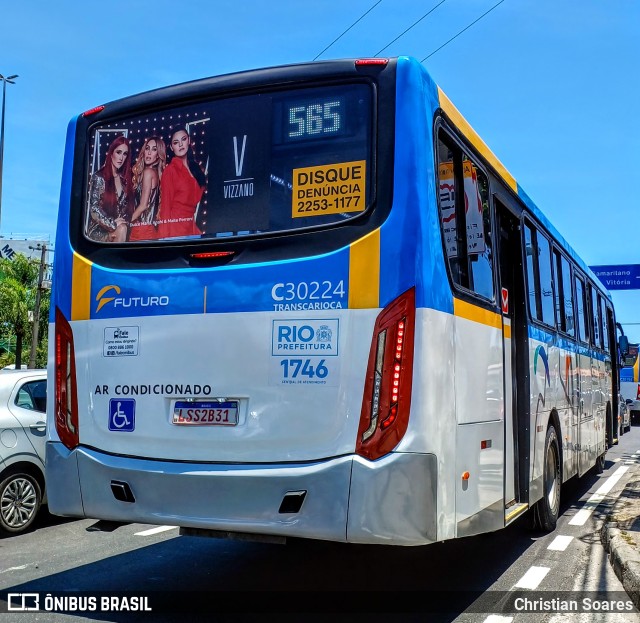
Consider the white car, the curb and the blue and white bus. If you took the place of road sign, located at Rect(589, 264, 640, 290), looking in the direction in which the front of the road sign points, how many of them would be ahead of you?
3

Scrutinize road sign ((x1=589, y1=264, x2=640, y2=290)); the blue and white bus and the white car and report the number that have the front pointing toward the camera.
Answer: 1

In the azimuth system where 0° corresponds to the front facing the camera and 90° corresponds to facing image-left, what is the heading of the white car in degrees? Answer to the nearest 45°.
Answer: approximately 225°

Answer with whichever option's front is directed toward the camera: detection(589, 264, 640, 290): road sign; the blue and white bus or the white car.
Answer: the road sign

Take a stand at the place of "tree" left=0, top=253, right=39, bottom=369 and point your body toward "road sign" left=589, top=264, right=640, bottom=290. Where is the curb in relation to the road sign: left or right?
right

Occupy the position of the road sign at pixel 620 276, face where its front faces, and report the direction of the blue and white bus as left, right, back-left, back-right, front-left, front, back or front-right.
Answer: front

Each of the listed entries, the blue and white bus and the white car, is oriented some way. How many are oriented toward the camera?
0

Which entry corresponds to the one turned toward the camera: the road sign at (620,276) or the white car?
the road sign

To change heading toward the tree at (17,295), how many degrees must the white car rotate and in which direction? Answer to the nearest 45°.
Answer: approximately 45° to its left

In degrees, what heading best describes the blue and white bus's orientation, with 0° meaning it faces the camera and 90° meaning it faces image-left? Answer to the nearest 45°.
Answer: approximately 225°

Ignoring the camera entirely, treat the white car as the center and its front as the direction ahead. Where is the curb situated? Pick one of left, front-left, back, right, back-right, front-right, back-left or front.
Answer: right

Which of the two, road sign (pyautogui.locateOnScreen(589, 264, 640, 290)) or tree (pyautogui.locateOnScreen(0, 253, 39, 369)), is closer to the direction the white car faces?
the road sign

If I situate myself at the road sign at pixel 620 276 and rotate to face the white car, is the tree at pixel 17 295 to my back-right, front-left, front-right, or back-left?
front-right

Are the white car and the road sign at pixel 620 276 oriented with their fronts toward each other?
yes

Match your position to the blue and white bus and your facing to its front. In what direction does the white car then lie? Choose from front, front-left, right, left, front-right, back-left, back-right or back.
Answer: left

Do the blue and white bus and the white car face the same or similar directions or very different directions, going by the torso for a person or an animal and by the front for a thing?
same or similar directions

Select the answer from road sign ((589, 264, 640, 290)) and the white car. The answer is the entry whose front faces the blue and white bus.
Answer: the road sign

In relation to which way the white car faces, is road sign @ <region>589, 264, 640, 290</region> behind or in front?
in front

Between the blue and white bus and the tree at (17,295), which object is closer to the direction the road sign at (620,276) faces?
the blue and white bus

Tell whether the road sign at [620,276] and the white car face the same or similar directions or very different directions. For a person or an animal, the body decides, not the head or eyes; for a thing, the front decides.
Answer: very different directions

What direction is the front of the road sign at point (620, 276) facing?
toward the camera
